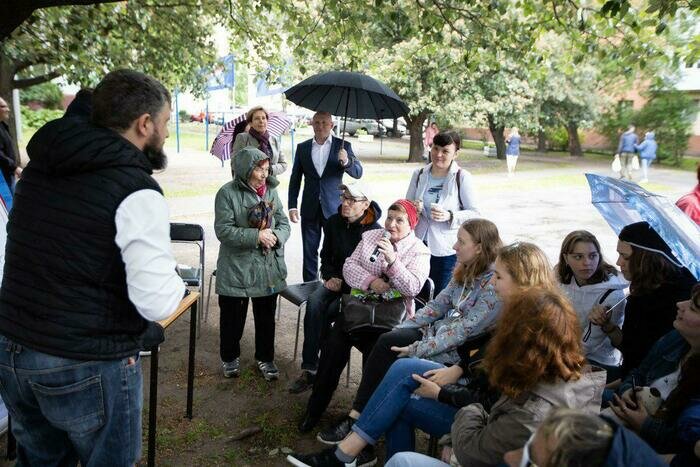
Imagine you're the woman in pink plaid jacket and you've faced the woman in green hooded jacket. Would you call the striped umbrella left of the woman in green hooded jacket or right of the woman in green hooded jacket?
right

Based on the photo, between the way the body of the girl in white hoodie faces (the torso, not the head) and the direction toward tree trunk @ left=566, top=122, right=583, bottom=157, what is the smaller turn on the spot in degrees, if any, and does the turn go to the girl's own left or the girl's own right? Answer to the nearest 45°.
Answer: approximately 135° to the girl's own right

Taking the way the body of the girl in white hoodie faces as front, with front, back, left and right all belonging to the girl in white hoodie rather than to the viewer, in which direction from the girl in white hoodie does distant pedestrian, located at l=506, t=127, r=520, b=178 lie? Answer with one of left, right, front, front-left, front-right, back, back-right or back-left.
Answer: back-right

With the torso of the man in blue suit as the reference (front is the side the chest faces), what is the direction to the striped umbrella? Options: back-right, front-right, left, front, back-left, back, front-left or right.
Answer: back-right

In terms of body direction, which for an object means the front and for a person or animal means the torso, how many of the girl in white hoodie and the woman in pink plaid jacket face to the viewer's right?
0

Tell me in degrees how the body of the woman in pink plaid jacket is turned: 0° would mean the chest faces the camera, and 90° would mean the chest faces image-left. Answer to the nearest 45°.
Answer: approximately 45°

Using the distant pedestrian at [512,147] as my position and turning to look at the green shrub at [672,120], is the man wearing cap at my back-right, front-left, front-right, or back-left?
back-right

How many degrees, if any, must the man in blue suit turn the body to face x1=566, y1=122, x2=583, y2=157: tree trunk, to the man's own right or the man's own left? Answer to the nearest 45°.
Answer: approximately 135° to the man's own left

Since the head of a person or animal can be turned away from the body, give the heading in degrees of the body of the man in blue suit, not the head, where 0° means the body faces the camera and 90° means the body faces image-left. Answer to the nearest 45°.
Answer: approximately 0°

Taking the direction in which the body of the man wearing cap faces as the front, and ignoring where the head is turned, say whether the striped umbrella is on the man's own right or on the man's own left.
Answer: on the man's own right

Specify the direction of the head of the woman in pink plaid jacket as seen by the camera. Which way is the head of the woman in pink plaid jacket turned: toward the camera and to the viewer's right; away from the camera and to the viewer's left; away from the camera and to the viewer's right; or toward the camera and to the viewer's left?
toward the camera and to the viewer's left

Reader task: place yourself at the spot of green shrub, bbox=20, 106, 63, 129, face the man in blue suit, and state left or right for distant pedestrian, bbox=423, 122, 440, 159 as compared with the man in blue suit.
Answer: left

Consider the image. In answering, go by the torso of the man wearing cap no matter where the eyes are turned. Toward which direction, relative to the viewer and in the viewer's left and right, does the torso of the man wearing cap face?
facing the viewer and to the left of the viewer

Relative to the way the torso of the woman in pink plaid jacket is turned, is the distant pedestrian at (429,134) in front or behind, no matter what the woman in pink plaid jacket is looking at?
behind
